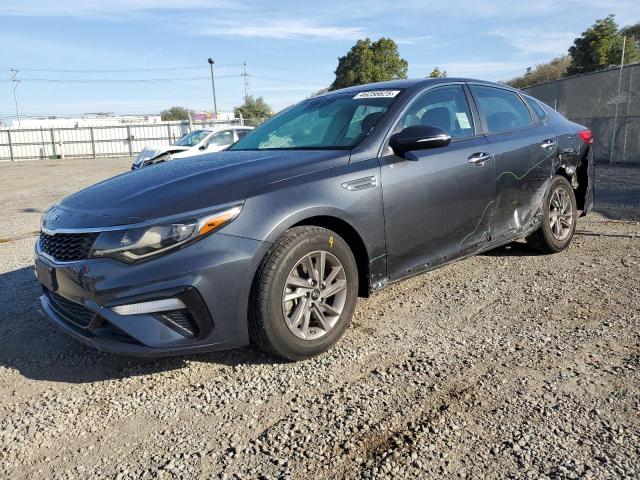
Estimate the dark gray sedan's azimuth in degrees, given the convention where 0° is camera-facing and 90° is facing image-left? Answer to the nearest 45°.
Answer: approximately 45°

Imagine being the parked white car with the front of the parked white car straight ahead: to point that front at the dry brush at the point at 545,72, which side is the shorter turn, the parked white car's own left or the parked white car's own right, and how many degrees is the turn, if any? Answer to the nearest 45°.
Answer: approximately 180°

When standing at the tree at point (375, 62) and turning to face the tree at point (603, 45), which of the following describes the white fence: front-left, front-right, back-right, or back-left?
back-right

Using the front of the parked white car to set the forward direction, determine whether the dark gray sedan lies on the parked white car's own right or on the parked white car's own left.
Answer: on the parked white car's own left

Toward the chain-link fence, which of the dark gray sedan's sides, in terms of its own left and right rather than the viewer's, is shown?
back

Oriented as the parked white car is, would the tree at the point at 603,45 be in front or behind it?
behind

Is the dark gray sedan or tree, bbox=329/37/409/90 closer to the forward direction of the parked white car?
the dark gray sedan

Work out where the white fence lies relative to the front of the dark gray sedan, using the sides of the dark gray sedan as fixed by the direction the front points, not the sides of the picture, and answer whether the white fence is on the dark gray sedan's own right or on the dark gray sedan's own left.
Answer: on the dark gray sedan's own right

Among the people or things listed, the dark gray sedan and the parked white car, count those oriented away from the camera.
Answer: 0

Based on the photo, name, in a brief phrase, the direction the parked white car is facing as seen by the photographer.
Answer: facing the viewer and to the left of the viewer
